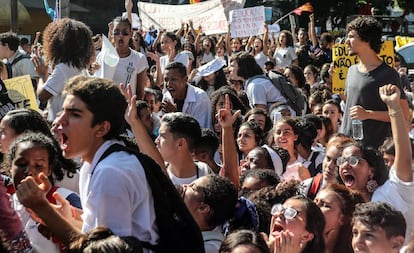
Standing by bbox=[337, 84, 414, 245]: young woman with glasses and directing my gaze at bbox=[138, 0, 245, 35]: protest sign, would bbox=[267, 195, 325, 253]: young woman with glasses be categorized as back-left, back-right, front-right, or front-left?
back-left

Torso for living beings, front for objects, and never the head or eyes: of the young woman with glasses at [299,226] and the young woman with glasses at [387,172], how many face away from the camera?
0

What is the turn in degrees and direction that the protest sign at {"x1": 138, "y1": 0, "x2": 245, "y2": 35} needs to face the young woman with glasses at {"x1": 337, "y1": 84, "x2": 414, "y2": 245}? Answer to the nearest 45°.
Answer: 0° — it already faces them

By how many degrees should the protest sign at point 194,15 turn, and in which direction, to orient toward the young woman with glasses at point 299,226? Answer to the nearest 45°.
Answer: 0° — it already faces them

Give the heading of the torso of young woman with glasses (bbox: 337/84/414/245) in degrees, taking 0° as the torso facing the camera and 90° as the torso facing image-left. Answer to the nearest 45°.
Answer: approximately 45°

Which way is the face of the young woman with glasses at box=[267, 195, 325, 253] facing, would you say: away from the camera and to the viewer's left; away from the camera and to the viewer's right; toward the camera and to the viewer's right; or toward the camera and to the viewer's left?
toward the camera and to the viewer's left

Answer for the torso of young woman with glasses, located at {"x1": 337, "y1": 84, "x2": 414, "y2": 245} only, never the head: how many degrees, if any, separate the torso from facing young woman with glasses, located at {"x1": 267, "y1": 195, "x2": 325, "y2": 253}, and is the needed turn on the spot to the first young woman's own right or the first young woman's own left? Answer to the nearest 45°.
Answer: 0° — they already face them

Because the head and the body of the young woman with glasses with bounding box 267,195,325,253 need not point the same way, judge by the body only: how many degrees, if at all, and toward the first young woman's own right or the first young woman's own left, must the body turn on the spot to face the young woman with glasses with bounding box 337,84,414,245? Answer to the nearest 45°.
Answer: approximately 180°

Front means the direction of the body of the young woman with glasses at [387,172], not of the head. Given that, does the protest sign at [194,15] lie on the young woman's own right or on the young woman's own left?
on the young woman's own right

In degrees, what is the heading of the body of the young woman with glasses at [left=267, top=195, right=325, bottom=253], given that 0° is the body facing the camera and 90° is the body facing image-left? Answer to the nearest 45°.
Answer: approximately 45°

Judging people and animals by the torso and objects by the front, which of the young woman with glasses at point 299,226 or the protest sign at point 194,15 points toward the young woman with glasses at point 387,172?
the protest sign
